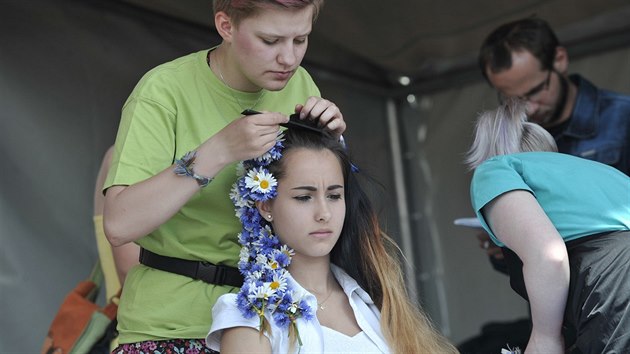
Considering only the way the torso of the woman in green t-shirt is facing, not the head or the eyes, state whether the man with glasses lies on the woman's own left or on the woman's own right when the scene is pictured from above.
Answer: on the woman's own left

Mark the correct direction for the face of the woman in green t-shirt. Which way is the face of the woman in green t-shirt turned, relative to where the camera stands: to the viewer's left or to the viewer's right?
to the viewer's right

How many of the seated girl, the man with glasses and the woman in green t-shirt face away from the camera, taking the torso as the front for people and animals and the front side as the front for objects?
0

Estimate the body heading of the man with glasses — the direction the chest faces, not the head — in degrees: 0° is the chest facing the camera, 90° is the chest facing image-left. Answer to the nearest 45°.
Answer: approximately 45°

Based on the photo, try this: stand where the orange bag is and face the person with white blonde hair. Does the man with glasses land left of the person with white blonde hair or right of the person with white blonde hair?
left

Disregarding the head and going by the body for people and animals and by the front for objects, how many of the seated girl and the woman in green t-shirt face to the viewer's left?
0

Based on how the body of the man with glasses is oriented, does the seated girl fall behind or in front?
in front

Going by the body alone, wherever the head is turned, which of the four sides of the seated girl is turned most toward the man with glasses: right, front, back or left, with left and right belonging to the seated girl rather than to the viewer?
left

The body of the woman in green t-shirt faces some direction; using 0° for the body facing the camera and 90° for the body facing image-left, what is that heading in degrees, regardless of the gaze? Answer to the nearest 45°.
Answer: approximately 315°

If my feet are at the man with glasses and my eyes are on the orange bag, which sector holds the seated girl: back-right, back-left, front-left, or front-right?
front-left

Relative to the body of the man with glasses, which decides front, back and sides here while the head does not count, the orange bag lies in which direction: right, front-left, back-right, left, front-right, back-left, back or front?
front

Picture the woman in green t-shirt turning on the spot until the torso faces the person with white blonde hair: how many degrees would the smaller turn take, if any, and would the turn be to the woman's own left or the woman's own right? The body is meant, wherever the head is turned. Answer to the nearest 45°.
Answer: approximately 45° to the woman's own left

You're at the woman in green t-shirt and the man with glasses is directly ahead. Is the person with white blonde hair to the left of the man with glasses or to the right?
right

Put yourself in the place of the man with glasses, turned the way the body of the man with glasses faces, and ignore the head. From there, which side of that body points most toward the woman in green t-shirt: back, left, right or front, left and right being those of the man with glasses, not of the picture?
front
